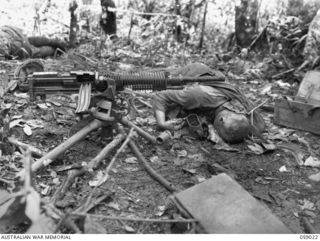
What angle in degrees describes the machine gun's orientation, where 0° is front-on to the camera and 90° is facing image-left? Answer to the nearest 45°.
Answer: approximately 270°

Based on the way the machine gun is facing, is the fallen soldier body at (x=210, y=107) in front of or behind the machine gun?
in front

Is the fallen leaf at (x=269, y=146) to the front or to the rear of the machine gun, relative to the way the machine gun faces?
to the front

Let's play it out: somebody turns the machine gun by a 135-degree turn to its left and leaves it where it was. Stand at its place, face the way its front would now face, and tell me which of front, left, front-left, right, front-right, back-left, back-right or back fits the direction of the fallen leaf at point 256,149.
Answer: back-right

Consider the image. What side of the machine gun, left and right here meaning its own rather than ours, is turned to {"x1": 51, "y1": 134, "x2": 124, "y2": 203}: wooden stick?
right

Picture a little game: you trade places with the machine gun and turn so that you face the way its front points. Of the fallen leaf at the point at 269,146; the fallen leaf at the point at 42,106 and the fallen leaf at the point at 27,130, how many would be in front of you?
1

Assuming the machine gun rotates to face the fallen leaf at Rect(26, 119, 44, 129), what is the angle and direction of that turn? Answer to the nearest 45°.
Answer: approximately 135° to its left

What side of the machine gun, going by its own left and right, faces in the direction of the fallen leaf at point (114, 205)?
right
